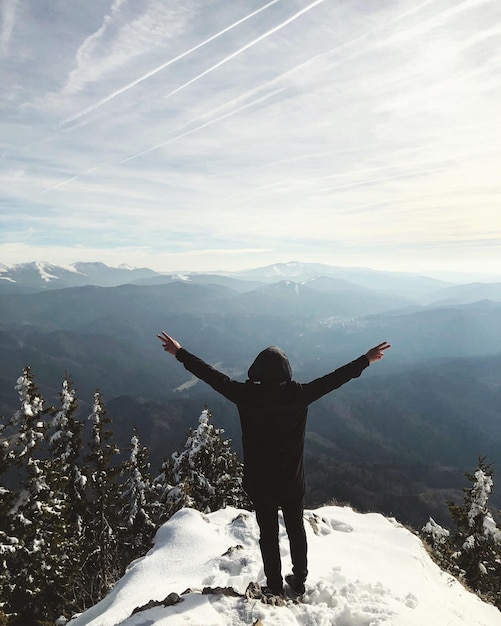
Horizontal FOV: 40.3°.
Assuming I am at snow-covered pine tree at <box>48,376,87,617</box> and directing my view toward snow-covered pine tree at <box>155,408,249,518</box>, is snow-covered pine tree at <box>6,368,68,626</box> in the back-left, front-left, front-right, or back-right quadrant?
back-right

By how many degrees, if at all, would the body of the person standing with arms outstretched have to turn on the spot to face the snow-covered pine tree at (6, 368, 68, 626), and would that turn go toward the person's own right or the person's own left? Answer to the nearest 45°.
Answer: approximately 45° to the person's own left

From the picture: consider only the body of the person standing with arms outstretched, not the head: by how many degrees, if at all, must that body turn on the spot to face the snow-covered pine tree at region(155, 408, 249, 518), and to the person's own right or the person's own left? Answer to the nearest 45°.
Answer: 0° — they already face it

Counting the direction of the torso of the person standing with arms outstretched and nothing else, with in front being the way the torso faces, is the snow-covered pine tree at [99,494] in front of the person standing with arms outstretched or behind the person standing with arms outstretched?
in front

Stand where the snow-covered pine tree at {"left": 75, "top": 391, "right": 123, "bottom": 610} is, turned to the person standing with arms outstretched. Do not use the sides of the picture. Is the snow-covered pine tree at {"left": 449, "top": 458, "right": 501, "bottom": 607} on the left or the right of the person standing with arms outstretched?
left

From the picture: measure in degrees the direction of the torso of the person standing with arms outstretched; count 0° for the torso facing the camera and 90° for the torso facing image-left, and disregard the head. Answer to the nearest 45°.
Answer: approximately 180°

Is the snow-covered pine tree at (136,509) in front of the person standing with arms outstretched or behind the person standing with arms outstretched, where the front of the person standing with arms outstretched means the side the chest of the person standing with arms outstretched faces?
in front

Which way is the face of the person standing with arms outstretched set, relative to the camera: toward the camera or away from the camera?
away from the camera

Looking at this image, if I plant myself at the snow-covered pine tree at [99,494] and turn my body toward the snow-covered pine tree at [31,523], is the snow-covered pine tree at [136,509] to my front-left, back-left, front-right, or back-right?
back-left

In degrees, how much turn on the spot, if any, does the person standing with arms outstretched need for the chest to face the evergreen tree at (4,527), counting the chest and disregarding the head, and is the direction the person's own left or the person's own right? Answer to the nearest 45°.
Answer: approximately 45° to the person's own left
